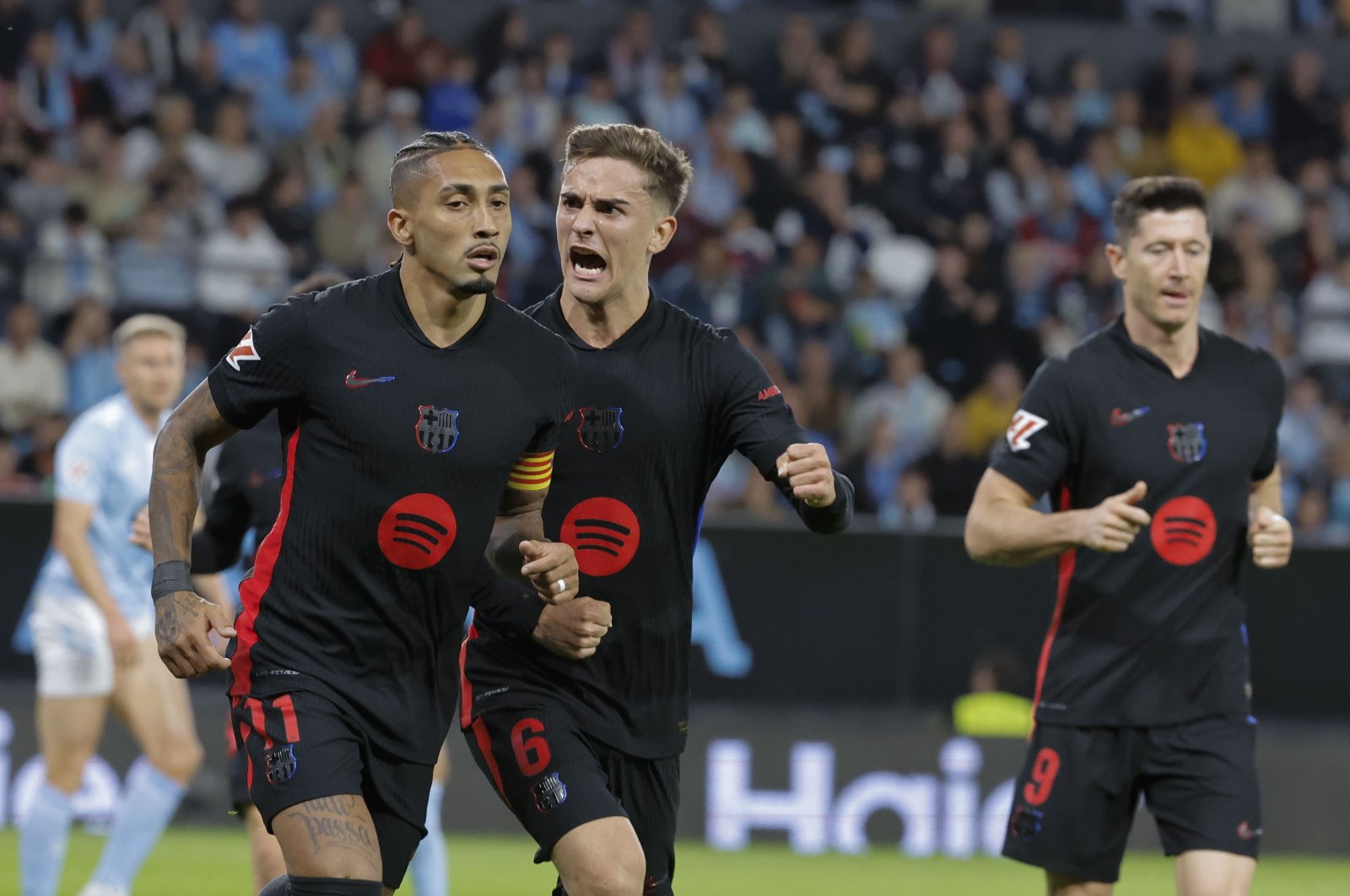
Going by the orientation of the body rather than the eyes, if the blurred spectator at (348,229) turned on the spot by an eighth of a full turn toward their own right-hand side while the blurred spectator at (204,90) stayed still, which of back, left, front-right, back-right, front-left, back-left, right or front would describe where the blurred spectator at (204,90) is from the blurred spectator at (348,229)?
right

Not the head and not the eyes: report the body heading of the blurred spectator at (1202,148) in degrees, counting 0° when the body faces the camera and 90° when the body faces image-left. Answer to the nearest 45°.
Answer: approximately 0°

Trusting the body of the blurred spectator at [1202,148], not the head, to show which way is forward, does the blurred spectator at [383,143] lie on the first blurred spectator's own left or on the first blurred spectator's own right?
on the first blurred spectator's own right

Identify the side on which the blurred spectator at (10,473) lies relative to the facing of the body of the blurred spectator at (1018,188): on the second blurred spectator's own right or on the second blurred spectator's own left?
on the second blurred spectator's own right

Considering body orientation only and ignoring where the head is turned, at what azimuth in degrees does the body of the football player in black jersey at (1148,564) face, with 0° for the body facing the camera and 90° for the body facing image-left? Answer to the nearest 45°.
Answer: approximately 315°

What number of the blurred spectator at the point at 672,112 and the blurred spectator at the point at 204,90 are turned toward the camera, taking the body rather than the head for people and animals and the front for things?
2

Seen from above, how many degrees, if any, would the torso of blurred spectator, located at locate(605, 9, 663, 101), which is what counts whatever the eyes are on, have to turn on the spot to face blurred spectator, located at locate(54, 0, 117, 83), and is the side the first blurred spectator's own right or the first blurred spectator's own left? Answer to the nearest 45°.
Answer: approximately 90° to the first blurred spectator's own right

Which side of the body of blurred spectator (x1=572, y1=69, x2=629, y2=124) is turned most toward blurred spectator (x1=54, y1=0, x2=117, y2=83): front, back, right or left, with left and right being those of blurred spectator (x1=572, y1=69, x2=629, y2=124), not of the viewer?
right
